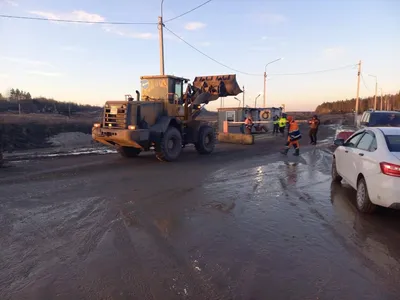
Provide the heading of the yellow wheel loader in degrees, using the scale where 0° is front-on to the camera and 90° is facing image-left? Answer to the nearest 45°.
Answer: approximately 225°

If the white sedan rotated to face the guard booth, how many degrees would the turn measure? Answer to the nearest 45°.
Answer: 0° — it already faces it

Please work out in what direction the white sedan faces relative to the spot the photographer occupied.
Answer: facing away from the viewer and to the left of the viewer

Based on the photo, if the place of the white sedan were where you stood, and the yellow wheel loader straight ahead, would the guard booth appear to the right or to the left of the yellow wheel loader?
right

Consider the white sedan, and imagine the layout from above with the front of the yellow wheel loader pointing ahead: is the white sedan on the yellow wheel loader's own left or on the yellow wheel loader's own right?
on the yellow wheel loader's own right
